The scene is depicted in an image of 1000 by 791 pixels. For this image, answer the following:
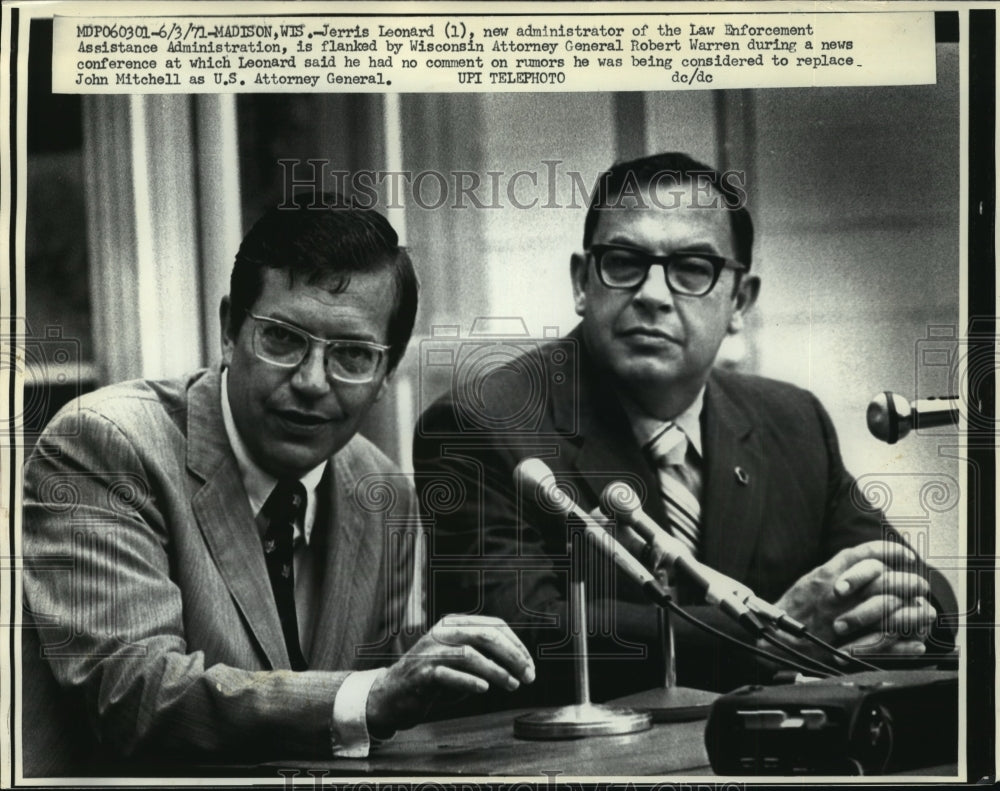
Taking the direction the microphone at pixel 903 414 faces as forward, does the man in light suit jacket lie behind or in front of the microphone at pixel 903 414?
in front

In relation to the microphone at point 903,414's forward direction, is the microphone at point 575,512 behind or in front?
in front

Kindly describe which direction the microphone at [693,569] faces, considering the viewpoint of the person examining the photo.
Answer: facing to the left of the viewer

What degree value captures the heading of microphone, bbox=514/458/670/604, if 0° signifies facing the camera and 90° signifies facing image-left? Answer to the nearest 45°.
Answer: approximately 90°

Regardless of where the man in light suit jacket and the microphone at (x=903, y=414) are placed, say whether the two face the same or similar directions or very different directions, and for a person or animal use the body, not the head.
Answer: very different directions

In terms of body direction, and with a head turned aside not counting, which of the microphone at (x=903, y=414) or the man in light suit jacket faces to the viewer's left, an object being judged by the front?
the microphone

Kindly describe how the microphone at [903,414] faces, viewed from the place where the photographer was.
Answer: facing to the left of the viewer

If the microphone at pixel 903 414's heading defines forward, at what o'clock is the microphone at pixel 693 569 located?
the microphone at pixel 693 569 is roughly at 11 o'clock from the microphone at pixel 903 414.
